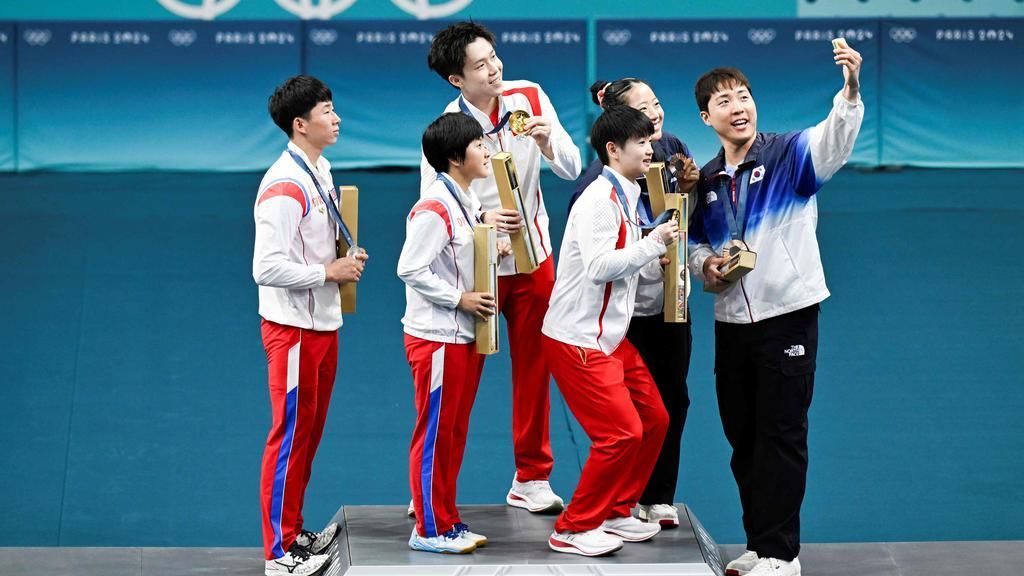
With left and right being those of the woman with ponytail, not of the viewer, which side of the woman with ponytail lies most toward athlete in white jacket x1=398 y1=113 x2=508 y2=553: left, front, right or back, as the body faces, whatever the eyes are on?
right

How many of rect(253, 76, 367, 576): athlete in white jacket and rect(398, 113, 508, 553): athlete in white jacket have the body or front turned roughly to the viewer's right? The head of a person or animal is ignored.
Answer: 2

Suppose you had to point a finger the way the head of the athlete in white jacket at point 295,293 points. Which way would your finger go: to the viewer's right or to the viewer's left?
to the viewer's right

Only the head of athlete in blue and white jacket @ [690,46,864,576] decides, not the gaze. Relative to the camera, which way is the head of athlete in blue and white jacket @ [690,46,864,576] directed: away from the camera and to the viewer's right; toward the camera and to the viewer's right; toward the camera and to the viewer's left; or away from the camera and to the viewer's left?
toward the camera and to the viewer's right

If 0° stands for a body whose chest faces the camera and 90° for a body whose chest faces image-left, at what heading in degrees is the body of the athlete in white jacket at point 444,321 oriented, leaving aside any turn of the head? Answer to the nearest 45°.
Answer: approximately 270°

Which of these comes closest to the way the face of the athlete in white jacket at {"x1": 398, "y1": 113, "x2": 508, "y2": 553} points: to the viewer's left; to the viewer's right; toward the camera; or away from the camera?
to the viewer's right

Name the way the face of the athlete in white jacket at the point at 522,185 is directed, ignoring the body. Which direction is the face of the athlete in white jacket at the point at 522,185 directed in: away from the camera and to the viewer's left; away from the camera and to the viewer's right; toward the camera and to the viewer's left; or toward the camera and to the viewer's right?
toward the camera and to the viewer's right

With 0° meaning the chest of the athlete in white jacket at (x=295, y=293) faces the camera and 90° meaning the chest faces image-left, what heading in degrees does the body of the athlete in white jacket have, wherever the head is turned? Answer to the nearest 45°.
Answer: approximately 270°
